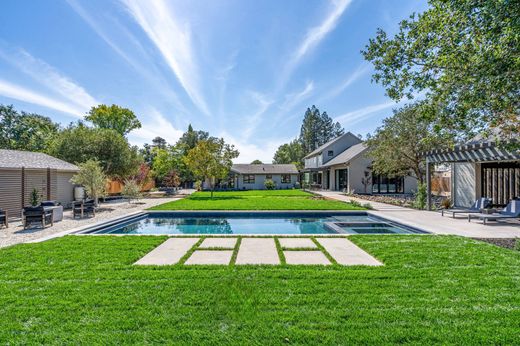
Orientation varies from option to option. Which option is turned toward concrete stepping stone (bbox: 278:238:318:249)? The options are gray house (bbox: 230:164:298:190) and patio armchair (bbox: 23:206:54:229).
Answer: the gray house

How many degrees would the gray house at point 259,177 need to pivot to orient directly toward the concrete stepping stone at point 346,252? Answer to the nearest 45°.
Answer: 0° — it already faces it

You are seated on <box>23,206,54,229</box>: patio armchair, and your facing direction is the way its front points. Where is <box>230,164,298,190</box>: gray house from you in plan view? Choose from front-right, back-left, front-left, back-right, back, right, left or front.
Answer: front

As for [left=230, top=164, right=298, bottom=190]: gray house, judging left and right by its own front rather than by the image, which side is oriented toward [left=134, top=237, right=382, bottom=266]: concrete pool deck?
front

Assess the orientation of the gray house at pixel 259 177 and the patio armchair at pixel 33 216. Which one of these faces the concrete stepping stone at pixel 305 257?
the gray house

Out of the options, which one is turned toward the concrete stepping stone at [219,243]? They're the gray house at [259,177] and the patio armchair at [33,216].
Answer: the gray house

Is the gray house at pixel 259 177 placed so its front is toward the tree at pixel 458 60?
yes

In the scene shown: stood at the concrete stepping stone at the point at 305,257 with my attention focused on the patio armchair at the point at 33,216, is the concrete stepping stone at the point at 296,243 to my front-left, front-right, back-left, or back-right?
front-right

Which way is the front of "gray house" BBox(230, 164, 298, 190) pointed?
toward the camera

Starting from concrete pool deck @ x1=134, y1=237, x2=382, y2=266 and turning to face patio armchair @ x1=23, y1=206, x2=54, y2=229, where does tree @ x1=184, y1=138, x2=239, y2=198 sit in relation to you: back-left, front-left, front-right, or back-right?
front-right

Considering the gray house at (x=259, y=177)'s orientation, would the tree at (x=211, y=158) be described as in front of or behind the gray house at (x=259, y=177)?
in front

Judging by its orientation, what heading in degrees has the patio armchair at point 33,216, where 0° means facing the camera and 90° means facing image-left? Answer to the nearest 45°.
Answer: approximately 225°

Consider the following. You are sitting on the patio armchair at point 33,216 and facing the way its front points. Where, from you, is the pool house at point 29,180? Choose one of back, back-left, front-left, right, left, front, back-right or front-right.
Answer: front-left

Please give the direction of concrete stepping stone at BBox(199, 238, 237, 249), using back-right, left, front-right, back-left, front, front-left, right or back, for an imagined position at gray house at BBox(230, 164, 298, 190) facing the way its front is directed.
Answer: front

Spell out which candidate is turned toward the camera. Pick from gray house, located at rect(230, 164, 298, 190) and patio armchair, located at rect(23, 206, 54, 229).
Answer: the gray house
